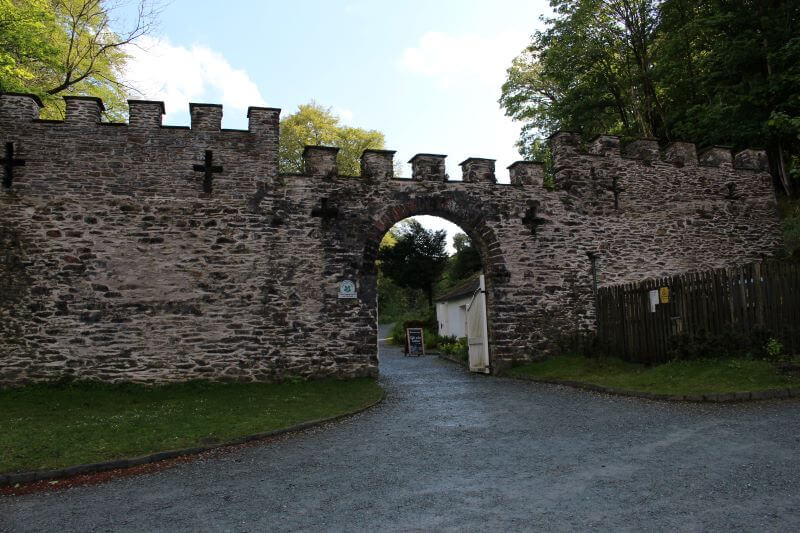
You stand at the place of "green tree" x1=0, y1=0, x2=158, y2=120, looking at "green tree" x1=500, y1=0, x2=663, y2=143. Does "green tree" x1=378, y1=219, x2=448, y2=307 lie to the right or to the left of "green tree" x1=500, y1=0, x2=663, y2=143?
left

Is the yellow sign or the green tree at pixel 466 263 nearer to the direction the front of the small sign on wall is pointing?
the yellow sign

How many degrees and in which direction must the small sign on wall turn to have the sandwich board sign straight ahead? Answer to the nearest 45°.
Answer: approximately 180°

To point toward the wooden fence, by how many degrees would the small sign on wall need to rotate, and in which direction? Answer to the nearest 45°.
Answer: approximately 90° to its left

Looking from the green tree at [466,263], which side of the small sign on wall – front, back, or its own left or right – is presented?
back

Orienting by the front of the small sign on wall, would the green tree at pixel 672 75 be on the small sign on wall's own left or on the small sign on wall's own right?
on the small sign on wall's own left

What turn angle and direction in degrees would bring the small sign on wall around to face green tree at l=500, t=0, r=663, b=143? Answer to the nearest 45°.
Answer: approximately 135° to its left

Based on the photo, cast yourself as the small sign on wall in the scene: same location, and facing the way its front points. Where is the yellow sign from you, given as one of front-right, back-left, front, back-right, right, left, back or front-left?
left

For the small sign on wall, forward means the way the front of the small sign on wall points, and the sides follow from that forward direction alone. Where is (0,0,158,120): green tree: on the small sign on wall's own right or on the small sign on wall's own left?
on the small sign on wall's own right

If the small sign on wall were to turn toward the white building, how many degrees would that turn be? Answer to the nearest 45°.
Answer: approximately 180°

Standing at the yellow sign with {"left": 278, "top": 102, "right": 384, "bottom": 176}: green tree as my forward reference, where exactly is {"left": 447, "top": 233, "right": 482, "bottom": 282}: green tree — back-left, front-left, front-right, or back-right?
front-right

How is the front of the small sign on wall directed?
toward the camera

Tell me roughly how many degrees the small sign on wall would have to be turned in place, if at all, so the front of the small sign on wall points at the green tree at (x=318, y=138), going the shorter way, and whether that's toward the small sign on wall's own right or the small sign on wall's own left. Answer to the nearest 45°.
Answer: approximately 180°
